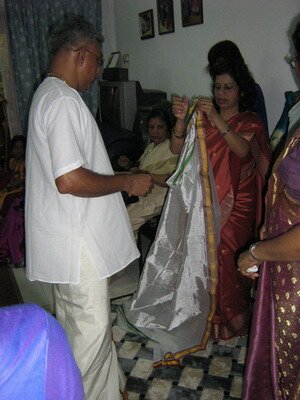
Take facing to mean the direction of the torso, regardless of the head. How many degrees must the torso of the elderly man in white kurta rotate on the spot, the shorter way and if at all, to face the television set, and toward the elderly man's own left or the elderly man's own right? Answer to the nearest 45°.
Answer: approximately 90° to the elderly man's own left

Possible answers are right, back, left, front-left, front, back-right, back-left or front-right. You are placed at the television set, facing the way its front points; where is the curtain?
right

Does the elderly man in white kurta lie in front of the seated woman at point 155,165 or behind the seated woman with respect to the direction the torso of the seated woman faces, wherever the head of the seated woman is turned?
in front

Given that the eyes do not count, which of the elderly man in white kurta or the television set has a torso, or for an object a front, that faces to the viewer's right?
the elderly man in white kurta

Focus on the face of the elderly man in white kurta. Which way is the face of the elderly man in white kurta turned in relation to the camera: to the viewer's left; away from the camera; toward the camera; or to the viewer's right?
to the viewer's right

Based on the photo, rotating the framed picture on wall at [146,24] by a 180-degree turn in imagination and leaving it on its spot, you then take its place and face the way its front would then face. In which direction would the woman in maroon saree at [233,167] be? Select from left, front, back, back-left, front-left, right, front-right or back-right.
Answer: back-right

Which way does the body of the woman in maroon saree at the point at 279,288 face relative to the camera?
to the viewer's left

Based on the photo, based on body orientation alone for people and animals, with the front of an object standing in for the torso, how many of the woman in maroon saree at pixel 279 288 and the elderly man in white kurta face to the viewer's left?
1

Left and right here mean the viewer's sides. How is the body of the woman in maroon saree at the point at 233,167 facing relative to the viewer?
facing the viewer and to the left of the viewer

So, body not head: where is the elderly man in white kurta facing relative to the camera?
to the viewer's right

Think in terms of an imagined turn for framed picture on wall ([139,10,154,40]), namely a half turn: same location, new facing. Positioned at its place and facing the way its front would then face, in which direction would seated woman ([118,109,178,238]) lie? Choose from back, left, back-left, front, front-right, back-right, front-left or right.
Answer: back-right

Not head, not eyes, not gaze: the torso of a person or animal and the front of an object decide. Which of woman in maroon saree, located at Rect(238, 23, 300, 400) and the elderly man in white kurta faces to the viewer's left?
the woman in maroon saree

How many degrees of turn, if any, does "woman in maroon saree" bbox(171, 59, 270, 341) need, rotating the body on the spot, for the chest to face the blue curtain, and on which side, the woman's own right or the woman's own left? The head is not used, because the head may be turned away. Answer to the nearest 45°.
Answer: approximately 90° to the woman's own right
